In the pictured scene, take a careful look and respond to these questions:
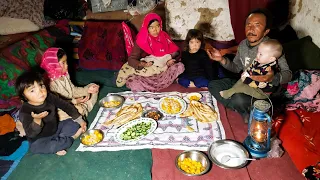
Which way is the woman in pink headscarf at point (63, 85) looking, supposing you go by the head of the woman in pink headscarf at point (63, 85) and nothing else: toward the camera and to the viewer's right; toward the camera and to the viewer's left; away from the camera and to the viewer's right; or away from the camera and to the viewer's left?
toward the camera and to the viewer's right

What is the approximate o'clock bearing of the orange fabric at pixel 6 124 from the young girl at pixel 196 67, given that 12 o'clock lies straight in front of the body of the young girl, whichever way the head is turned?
The orange fabric is roughly at 2 o'clock from the young girl.

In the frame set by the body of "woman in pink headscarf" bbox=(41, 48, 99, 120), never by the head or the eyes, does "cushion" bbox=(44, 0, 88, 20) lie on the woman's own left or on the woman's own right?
on the woman's own left

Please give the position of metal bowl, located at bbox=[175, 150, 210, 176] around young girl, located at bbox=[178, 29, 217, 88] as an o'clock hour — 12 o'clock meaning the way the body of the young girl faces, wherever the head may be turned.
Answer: The metal bowl is roughly at 12 o'clock from the young girl.

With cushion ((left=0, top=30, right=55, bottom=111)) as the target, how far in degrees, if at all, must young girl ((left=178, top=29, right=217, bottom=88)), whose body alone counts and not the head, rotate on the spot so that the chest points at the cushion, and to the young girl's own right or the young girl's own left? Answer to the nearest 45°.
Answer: approximately 90° to the young girl's own right

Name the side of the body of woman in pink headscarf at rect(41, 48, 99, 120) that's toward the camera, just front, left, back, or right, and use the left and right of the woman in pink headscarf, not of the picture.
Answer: right

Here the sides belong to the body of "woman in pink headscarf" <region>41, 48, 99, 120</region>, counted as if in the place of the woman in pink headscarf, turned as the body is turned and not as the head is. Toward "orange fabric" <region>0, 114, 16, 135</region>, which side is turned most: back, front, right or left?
back

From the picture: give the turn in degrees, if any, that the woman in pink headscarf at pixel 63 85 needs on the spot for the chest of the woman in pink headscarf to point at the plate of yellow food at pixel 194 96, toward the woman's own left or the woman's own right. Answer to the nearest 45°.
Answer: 0° — they already face it

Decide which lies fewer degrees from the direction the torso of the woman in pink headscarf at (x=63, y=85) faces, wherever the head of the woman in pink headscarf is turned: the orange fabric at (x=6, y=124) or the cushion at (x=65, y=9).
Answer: the cushion

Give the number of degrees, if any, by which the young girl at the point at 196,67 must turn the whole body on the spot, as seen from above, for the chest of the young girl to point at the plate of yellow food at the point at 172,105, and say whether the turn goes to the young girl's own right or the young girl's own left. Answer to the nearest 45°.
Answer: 0° — they already face it
